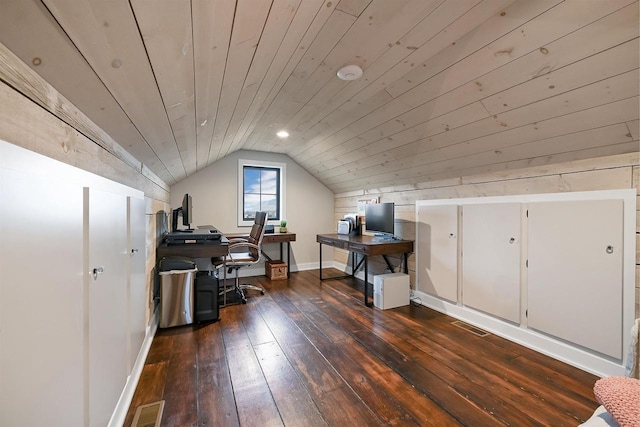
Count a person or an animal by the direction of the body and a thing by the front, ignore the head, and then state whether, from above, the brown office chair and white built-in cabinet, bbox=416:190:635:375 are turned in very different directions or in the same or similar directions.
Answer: same or similar directions

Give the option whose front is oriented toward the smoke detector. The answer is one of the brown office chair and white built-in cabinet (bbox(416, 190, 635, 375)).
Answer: the white built-in cabinet

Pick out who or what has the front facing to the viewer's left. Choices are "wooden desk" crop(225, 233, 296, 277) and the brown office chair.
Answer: the brown office chair

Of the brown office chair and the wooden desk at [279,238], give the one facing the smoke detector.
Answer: the wooden desk

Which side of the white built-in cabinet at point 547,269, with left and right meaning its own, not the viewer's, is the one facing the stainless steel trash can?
front

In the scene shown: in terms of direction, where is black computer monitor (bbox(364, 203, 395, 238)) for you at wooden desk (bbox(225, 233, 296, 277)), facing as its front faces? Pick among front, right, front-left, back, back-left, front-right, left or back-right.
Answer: front-left

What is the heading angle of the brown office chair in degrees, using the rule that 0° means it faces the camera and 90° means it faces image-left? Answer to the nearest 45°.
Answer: approximately 90°

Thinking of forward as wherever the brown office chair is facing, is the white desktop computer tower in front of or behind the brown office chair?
behind

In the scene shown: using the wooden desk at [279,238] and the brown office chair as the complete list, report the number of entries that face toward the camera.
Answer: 1

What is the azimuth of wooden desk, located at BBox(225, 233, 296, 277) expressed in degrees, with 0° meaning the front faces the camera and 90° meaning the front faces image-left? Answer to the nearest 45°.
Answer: approximately 0°

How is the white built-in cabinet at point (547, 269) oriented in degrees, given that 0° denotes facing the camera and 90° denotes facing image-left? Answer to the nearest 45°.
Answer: approximately 45°

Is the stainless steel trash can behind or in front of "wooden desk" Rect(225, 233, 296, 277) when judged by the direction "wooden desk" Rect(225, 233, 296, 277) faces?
in front

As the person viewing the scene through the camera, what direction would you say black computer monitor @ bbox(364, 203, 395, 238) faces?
facing the viewer and to the left of the viewer

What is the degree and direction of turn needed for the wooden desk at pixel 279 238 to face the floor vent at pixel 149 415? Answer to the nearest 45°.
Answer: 0° — it already faces it

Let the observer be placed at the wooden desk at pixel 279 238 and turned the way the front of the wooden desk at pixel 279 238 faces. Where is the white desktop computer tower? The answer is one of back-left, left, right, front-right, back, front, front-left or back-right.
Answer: front-left
